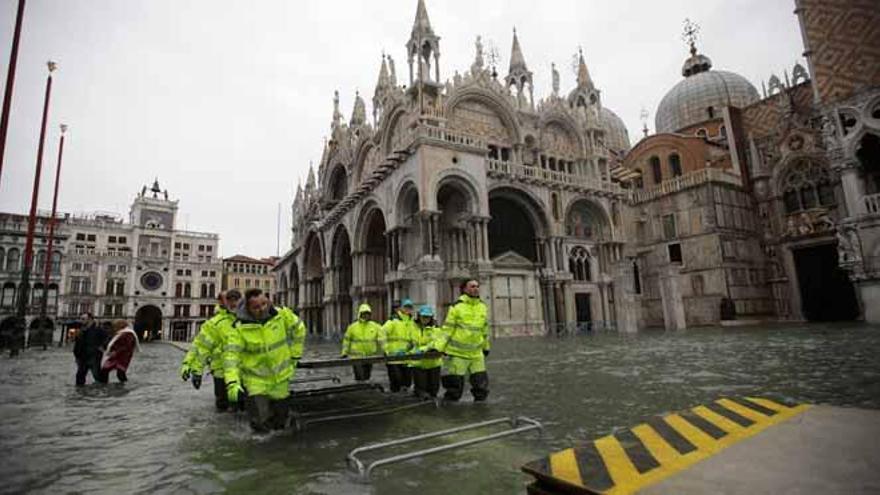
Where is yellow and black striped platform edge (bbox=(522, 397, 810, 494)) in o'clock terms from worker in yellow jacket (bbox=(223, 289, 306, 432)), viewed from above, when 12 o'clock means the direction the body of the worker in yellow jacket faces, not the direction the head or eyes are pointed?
The yellow and black striped platform edge is roughly at 11 o'clock from the worker in yellow jacket.

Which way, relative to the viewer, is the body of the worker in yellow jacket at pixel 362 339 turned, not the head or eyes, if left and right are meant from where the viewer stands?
facing the viewer

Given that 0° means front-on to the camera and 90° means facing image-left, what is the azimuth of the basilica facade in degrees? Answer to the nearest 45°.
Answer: approximately 45°

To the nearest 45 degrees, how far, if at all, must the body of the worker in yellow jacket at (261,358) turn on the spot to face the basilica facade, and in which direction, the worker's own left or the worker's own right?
approximately 135° to the worker's own left

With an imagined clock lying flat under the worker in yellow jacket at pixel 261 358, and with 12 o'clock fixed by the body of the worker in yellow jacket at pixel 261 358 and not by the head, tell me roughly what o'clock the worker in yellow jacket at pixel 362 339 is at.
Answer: the worker in yellow jacket at pixel 362 339 is roughly at 7 o'clock from the worker in yellow jacket at pixel 261 358.

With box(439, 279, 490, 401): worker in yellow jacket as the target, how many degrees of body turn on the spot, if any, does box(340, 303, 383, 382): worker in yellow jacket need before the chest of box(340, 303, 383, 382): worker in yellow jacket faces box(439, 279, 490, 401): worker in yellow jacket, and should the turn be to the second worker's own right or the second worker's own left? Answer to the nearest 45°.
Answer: approximately 45° to the second worker's own left

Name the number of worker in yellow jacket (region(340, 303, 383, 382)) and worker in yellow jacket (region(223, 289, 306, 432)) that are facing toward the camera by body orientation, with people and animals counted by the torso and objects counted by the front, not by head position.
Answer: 2

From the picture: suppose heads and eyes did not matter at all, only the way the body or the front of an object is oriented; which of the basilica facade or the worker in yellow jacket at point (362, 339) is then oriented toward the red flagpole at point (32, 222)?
the basilica facade

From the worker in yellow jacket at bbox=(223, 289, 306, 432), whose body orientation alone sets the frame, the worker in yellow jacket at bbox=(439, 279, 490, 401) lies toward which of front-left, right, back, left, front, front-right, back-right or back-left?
left

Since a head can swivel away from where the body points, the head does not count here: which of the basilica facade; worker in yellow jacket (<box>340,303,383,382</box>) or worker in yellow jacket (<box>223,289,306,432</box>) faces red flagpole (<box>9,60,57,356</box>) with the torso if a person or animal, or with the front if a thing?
the basilica facade

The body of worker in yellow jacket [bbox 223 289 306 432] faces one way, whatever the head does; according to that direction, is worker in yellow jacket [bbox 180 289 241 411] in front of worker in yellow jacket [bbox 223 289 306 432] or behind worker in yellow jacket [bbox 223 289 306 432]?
behind

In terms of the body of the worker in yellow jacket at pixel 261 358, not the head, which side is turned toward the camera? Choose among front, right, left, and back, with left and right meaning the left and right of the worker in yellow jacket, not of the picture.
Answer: front
